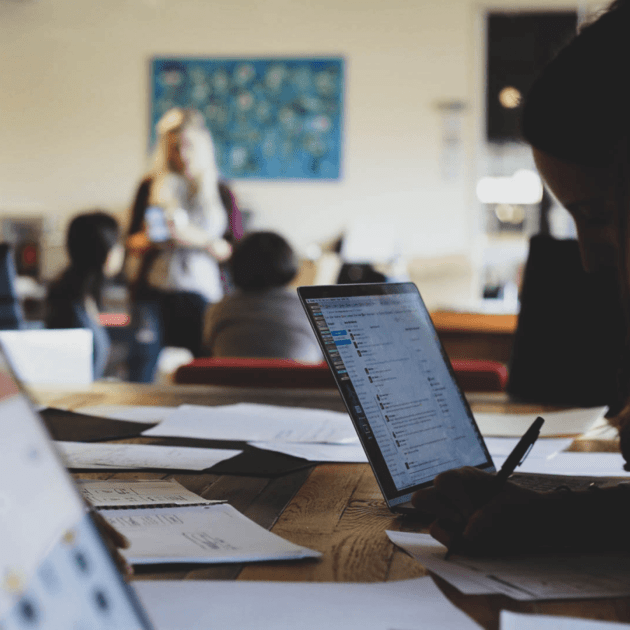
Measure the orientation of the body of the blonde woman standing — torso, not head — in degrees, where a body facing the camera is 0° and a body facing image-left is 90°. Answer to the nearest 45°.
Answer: approximately 0°

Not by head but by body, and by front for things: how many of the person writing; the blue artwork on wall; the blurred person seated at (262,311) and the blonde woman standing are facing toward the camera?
2

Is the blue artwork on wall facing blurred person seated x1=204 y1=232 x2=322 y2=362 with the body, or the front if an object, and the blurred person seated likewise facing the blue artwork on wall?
yes

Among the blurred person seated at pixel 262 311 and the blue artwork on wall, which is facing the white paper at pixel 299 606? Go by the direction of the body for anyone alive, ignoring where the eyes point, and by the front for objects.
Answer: the blue artwork on wall

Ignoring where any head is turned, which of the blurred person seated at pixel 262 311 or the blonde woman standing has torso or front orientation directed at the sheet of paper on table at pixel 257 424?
the blonde woman standing

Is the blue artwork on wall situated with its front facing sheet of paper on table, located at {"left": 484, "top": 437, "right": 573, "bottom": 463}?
yes

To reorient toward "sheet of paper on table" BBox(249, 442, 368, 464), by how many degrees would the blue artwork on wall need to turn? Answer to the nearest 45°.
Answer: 0° — it already faces it

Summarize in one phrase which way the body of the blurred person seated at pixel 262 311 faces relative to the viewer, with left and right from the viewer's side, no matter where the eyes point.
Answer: facing away from the viewer

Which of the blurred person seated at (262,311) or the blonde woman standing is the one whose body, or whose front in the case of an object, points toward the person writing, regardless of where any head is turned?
the blonde woman standing

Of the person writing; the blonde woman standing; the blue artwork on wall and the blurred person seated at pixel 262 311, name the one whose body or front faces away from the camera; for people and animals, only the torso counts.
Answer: the blurred person seated

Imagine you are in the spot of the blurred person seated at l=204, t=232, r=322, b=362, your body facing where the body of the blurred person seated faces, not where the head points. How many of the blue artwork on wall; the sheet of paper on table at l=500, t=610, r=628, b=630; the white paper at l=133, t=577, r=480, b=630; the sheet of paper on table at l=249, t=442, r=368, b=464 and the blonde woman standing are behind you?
3

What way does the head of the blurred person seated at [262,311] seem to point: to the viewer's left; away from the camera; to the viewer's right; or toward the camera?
away from the camera
